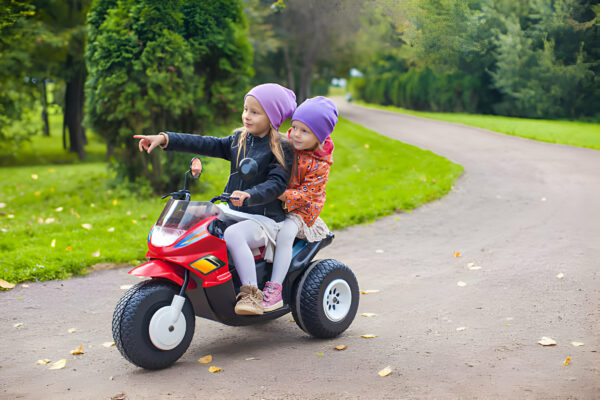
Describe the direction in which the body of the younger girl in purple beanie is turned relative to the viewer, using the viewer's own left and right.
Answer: facing the viewer and to the left of the viewer

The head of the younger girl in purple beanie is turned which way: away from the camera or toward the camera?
toward the camera

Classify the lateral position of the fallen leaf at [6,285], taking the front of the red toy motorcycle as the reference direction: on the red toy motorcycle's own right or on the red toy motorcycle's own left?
on the red toy motorcycle's own right

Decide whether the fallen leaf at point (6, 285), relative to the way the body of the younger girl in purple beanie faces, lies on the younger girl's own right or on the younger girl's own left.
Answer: on the younger girl's own right

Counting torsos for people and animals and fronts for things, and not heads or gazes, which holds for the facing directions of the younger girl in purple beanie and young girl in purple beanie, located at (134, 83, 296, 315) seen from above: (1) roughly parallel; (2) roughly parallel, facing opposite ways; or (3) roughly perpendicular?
roughly parallel

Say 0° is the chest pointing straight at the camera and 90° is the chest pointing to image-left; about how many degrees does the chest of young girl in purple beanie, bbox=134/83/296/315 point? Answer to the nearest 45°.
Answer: approximately 45°

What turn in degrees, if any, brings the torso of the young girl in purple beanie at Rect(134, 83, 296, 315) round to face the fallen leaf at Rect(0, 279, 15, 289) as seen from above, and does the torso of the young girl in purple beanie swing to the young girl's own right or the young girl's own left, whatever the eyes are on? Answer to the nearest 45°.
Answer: approximately 90° to the young girl's own right

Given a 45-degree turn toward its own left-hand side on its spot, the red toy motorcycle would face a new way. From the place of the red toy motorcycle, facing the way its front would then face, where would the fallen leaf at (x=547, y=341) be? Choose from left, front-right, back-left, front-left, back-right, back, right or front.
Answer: left

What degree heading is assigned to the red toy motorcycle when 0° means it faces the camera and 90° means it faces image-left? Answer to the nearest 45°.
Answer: approximately 45°
